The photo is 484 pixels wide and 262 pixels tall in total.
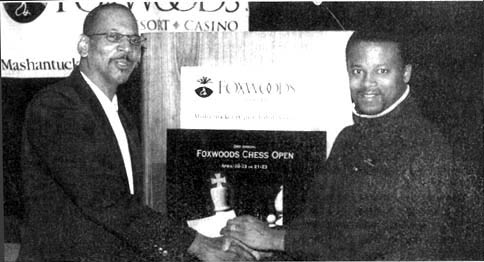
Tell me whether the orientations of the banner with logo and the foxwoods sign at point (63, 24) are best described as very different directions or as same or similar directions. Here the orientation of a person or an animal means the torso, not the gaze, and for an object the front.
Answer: same or similar directions

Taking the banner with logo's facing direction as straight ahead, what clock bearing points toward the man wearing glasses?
The man wearing glasses is roughly at 3 o'clock from the banner with logo.

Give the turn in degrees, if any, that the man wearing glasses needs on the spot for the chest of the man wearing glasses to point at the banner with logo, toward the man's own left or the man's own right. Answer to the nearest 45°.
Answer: approximately 45° to the man's own left

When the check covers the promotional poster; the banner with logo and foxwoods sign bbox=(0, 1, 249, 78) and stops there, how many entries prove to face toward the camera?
3

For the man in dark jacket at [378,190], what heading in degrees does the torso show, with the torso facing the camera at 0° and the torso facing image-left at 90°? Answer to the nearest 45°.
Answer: approximately 45°

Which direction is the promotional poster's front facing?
toward the camera

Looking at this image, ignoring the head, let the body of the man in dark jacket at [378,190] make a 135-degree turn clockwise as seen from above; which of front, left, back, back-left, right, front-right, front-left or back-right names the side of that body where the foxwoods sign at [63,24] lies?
left

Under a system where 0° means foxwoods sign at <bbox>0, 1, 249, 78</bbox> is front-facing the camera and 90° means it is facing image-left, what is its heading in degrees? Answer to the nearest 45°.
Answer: approximately 0°

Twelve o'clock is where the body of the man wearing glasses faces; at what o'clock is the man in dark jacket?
The man in dark jacket is roughly at 11 o'clock from the man wearing glasses.

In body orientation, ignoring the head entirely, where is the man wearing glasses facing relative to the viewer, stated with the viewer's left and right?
facing the viewer and to the right of the viewer

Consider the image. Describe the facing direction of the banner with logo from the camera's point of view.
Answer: facing the viewer

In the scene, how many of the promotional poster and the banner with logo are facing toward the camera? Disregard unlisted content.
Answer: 2
